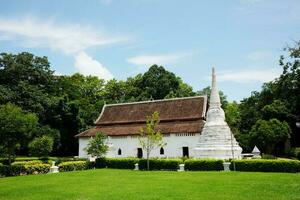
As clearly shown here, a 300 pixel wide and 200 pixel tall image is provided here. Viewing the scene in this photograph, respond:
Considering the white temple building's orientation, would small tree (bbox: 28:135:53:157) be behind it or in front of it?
in front

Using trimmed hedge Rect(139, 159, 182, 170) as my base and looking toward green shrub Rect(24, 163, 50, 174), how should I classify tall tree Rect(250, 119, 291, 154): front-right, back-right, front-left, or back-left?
back-right

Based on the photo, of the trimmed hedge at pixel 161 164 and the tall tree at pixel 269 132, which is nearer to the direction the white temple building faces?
the trimmed hedge

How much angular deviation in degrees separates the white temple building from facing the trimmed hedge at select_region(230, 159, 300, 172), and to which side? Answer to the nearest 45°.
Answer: approximately 90° to its left

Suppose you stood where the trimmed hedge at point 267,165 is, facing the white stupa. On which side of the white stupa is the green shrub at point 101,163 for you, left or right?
left

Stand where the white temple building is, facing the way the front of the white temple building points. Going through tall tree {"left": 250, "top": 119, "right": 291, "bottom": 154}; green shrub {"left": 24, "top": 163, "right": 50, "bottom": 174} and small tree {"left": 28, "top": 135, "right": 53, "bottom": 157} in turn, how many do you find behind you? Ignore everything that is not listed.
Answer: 1

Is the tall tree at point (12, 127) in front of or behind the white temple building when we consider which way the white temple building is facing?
in front
